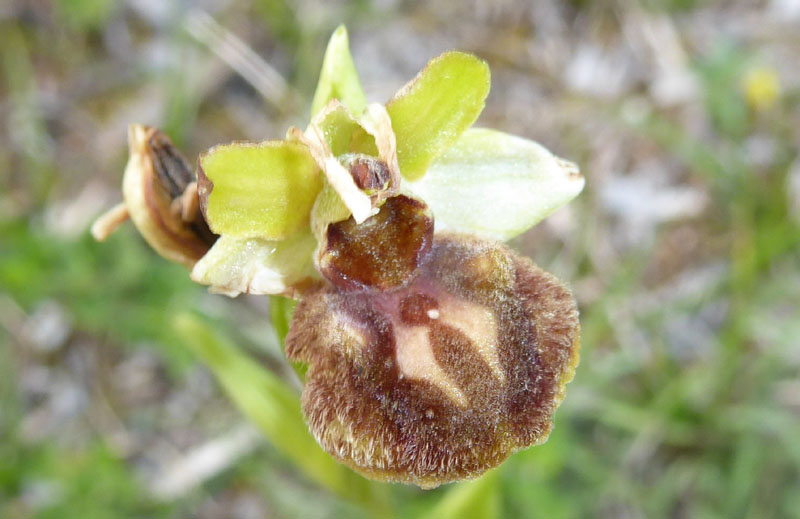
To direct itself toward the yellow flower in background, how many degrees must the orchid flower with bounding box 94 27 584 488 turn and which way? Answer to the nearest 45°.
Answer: approximately 135° to its left

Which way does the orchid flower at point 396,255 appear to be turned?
toward the camera
